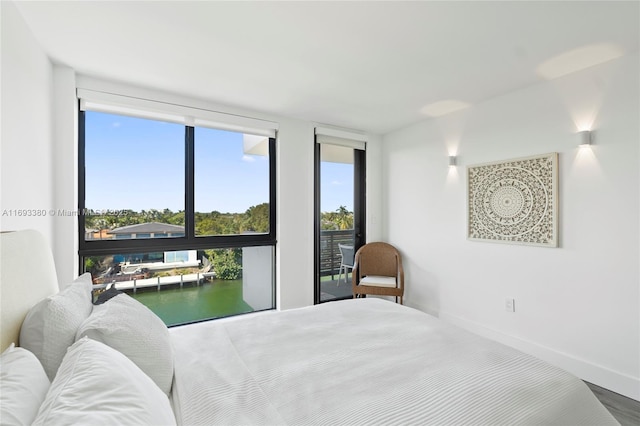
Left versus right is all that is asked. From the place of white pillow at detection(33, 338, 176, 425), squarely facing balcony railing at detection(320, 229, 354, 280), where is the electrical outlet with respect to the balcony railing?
right

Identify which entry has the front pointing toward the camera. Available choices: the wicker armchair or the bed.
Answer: the wicker armchair

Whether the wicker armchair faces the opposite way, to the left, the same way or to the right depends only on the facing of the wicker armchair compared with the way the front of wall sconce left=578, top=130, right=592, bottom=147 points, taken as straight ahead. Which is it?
to the left

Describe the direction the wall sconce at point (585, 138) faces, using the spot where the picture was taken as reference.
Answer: facing the viewer and to the left of the viewer

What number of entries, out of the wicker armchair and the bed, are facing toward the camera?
1

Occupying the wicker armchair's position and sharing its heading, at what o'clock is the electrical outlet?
The electrical outlet is roughly at 10 o'clock from the wicker armchair.

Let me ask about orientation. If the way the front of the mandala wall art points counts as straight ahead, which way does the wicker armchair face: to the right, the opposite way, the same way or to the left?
to the left

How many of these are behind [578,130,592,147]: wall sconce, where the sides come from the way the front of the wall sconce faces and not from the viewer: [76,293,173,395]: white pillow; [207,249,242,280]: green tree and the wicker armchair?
0

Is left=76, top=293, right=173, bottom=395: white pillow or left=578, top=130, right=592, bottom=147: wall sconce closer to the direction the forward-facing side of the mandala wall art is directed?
the white pillow

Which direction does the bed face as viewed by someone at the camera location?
facing away from the viewer and to the right of the viewer

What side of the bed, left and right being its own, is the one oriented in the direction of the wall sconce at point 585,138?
front

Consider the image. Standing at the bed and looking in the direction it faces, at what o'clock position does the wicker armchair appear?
The wicker armchair is roughly at 11 o'clock from the bed.

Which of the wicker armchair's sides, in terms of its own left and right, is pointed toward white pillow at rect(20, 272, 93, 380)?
front

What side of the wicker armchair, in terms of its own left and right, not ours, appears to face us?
front

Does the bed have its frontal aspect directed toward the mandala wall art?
yes

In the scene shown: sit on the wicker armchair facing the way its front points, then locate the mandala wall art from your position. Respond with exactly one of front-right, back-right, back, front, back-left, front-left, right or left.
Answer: front-left
